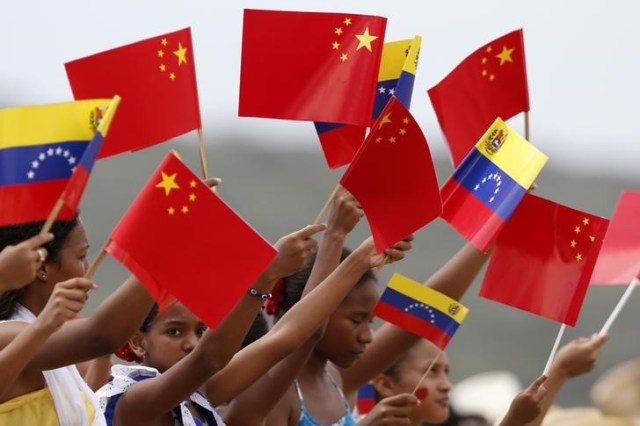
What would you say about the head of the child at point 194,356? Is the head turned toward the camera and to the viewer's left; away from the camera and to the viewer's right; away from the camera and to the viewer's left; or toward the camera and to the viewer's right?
toward the camera and to the viewer's right

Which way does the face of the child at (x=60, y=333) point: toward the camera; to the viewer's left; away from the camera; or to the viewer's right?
to the viewer's right

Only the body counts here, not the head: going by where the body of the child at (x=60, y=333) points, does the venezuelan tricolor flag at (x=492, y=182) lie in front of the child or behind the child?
in front

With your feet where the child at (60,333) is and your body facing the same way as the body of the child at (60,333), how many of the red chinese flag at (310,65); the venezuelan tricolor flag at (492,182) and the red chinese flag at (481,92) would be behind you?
0

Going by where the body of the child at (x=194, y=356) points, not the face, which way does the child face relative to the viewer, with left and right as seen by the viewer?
facing the viewer and to the right of the viewer

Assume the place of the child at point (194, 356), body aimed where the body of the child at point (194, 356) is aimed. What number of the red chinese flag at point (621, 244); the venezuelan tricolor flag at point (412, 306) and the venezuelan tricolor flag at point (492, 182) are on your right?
0
